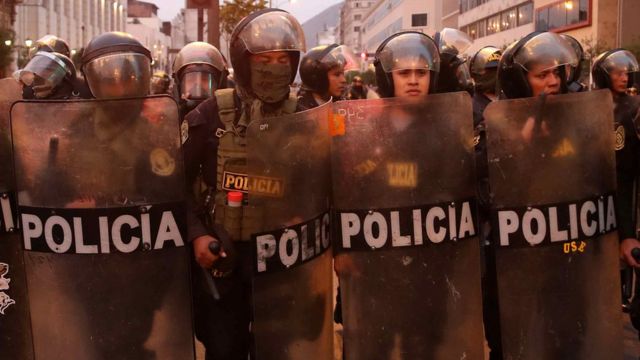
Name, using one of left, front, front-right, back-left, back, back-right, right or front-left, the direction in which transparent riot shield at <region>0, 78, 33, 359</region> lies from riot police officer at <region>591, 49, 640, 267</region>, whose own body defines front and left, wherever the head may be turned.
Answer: right

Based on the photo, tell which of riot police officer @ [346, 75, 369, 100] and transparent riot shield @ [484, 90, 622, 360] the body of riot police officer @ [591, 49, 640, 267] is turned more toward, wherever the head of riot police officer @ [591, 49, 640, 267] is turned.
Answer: the transparent riot shield

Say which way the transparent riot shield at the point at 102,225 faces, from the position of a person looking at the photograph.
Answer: facing the viewer

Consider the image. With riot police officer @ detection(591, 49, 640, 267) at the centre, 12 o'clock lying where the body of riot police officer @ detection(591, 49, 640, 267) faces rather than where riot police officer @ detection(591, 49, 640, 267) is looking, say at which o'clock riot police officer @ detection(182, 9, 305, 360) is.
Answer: riot police officer @ detection(182, 9, 305, 360) is roughly at 3 o'clock from riot police officer @ detection(591, 49, 640, 267).

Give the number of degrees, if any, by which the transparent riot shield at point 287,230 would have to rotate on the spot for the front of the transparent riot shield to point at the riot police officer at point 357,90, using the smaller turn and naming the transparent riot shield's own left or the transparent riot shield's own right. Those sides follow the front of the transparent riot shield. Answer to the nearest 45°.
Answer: approximately 135° to the transparent riot shield's own left

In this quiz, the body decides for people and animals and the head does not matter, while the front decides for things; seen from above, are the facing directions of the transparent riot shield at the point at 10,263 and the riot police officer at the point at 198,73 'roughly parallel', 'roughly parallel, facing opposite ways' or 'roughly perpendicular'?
roughly parallel

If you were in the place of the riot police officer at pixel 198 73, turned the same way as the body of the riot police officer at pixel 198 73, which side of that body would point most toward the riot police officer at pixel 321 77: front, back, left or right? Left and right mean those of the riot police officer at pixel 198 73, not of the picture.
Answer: left

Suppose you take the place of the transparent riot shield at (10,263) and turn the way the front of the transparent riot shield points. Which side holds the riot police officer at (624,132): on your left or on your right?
on your left

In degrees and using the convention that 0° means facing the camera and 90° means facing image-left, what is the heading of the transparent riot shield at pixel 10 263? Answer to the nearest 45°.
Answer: approximately 0°

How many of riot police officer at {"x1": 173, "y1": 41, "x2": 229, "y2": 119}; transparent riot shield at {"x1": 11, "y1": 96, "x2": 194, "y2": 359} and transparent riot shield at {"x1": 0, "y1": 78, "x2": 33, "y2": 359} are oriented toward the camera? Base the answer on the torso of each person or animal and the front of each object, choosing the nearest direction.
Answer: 3

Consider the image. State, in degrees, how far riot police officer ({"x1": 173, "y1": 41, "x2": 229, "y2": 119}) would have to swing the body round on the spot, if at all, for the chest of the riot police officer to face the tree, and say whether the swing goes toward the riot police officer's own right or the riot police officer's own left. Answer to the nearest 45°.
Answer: approximately 180°
